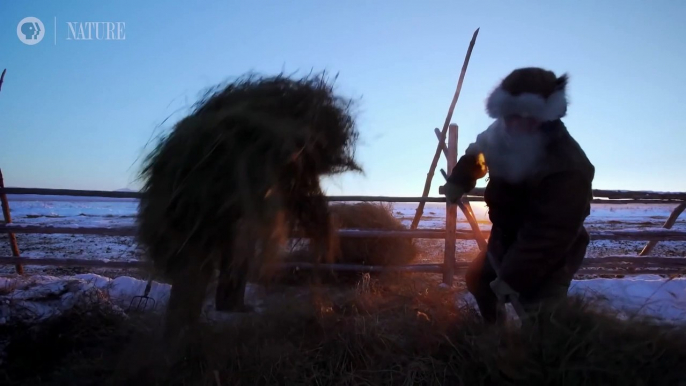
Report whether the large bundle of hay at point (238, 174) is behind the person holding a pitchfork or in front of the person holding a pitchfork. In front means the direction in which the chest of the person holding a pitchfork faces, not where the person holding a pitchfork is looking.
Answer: in front

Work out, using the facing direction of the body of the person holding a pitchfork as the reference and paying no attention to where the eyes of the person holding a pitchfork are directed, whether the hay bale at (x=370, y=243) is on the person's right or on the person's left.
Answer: on the person's right

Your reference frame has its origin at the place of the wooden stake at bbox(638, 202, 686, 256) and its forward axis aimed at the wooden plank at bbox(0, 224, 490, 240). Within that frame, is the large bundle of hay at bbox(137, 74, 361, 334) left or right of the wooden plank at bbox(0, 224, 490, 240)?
left

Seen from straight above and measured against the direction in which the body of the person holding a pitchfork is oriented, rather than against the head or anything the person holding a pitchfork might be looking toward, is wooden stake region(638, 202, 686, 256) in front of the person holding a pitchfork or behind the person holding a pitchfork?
behind

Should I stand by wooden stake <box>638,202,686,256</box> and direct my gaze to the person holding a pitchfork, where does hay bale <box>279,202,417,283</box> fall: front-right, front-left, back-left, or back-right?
front-right

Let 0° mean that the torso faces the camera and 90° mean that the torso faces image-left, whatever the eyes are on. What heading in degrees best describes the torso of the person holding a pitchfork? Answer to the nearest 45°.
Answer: approximately 45°

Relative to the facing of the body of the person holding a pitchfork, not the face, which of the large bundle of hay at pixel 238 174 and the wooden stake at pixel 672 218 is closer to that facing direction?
the large bundle of hay
